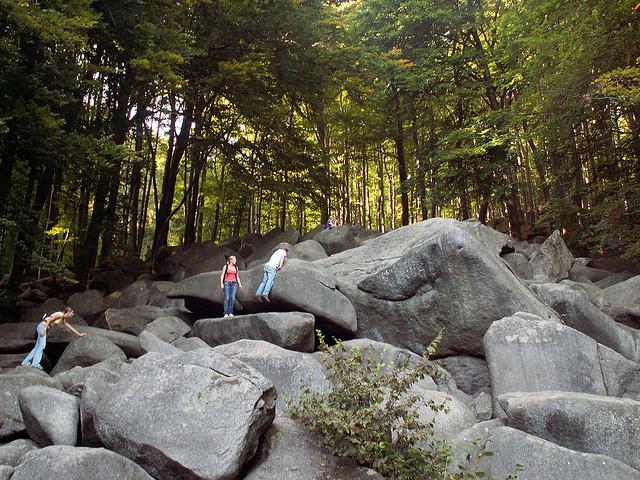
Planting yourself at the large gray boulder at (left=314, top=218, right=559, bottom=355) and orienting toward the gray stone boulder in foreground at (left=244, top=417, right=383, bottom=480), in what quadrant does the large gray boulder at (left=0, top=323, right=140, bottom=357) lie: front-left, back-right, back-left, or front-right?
front-right

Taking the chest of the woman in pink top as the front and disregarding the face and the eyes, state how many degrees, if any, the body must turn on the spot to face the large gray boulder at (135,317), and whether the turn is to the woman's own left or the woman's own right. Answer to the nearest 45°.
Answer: approximately 135° to the woman's own right

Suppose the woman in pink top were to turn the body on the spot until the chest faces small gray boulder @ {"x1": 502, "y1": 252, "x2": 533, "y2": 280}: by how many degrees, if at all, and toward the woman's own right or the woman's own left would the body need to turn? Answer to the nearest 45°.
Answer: approximately 90° to the woman's own left

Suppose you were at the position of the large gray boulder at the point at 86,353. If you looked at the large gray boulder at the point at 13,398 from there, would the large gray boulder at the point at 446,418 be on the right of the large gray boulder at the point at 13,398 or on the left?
left

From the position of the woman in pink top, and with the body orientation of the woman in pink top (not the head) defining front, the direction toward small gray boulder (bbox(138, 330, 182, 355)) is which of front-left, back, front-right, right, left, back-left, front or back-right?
front-right

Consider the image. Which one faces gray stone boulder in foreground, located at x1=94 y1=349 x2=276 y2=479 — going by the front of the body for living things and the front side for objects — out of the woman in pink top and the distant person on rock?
the woman in pink top

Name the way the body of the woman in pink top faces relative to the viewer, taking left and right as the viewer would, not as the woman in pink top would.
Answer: facing the viewer

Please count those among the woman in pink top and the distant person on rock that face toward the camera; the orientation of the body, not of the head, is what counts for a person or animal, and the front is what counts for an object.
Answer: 1

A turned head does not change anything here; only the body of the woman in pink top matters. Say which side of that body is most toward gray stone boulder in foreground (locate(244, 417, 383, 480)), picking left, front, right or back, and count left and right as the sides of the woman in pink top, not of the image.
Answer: front

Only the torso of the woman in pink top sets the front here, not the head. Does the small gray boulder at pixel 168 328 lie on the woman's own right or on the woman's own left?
on the woman's own right

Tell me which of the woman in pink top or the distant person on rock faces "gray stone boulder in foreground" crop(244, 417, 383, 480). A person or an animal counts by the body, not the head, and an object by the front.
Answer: the woman in pink top
